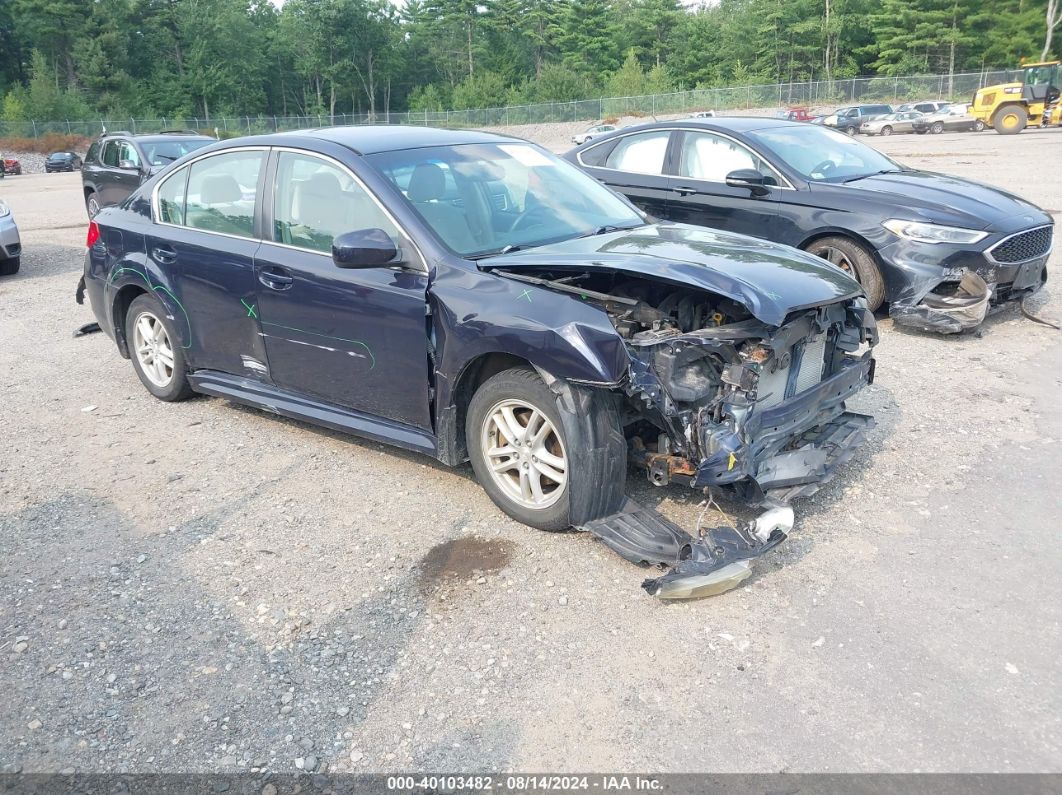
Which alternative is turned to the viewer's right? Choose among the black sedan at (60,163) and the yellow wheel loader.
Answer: the yellow wheel loader

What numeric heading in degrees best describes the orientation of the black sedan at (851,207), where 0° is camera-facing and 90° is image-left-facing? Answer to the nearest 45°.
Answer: approximately 315°

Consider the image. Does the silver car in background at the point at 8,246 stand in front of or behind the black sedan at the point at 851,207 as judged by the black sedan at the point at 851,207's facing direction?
behind

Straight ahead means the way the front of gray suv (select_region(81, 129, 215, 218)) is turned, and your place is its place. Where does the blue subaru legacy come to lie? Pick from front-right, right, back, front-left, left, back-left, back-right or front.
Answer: front-right

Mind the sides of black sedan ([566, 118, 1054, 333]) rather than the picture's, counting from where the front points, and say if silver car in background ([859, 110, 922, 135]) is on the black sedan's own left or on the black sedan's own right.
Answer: on the black sedan's own left

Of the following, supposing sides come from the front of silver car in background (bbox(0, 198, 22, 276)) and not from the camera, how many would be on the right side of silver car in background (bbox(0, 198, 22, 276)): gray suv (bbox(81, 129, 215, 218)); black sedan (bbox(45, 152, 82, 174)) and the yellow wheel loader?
0

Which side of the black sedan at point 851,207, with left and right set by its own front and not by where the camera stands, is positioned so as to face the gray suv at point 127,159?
back

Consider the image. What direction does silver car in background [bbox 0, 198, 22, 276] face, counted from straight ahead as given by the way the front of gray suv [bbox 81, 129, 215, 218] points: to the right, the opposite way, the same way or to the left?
the same way

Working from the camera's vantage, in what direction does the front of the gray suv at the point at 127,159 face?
facing the viewer and to the right of the viewer

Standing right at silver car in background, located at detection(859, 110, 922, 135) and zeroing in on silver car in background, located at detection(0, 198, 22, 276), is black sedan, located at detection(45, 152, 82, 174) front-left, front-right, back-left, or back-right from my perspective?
front-right

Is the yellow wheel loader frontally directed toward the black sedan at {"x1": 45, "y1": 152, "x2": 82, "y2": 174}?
no
